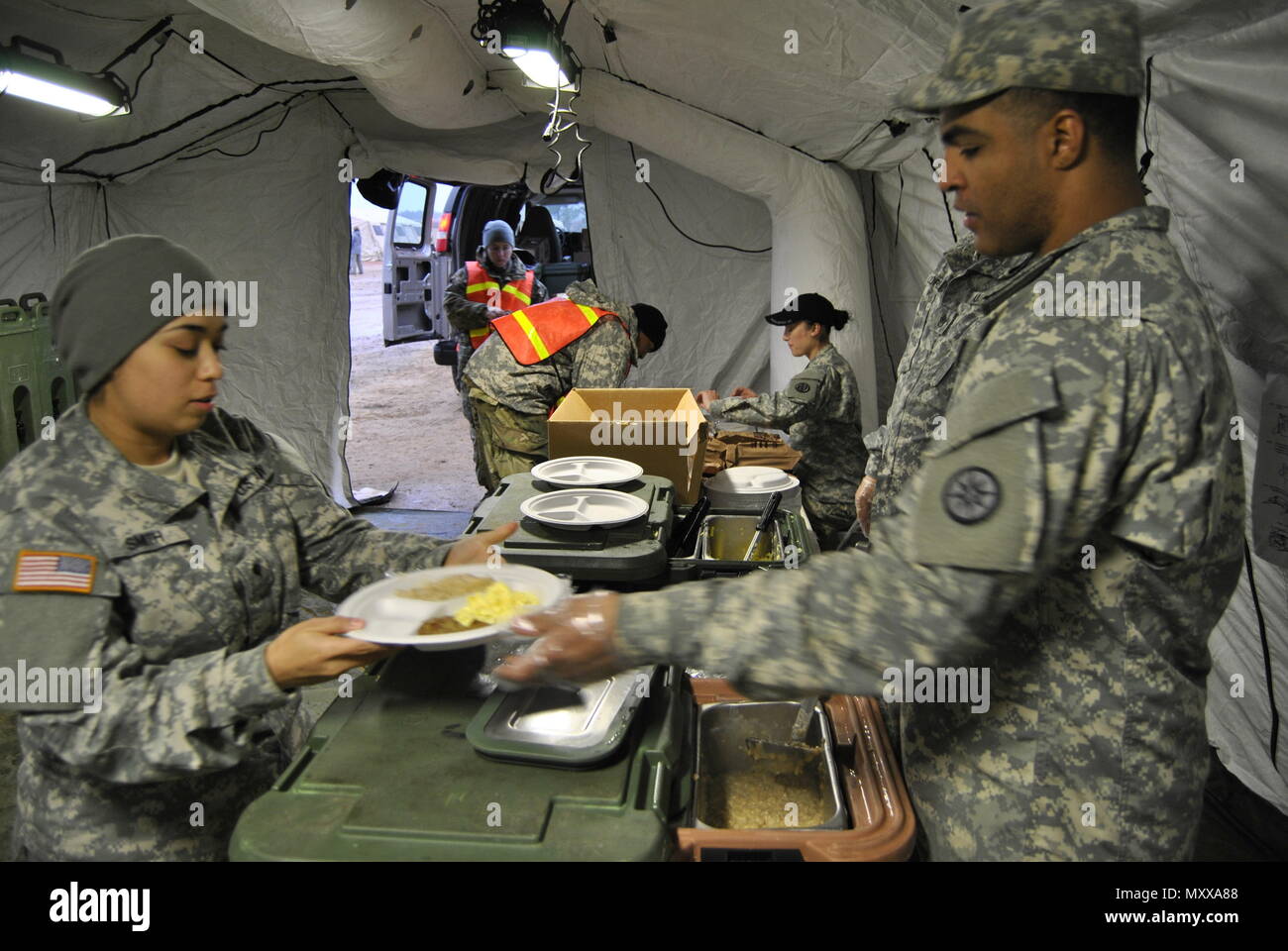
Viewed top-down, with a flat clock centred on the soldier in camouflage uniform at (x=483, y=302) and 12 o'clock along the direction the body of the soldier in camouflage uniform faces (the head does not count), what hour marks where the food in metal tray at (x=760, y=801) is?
The food in metal tray is roughly at 12 o'clock from the soldier in camouflage uniform.

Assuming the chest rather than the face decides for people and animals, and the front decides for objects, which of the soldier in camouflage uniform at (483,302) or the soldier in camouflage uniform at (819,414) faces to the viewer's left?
the soldier in camouflage uniform at (819,414)

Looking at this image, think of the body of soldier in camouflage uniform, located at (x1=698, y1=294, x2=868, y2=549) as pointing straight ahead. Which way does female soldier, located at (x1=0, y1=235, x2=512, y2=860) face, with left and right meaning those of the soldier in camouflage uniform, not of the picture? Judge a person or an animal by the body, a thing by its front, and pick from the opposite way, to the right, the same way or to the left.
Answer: the opposite way

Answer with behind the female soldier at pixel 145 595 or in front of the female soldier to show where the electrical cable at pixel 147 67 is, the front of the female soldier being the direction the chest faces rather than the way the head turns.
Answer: behind

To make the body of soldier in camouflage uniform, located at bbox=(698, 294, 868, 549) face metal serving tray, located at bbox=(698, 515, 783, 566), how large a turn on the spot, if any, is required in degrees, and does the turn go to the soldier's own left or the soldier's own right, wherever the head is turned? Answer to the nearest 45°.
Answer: approximately 90° to the soldier's own left

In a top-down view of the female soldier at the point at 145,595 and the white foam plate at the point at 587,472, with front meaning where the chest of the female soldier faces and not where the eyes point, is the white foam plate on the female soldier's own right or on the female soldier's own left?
on the female soldier's own left

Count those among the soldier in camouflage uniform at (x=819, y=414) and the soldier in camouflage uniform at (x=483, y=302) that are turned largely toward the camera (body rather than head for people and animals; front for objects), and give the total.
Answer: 1

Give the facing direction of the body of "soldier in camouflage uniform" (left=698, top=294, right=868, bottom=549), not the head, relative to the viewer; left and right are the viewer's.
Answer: facing to the left of the viewer

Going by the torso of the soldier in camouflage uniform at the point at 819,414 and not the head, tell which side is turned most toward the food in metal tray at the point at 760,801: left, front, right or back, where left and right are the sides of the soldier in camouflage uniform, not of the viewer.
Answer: left
